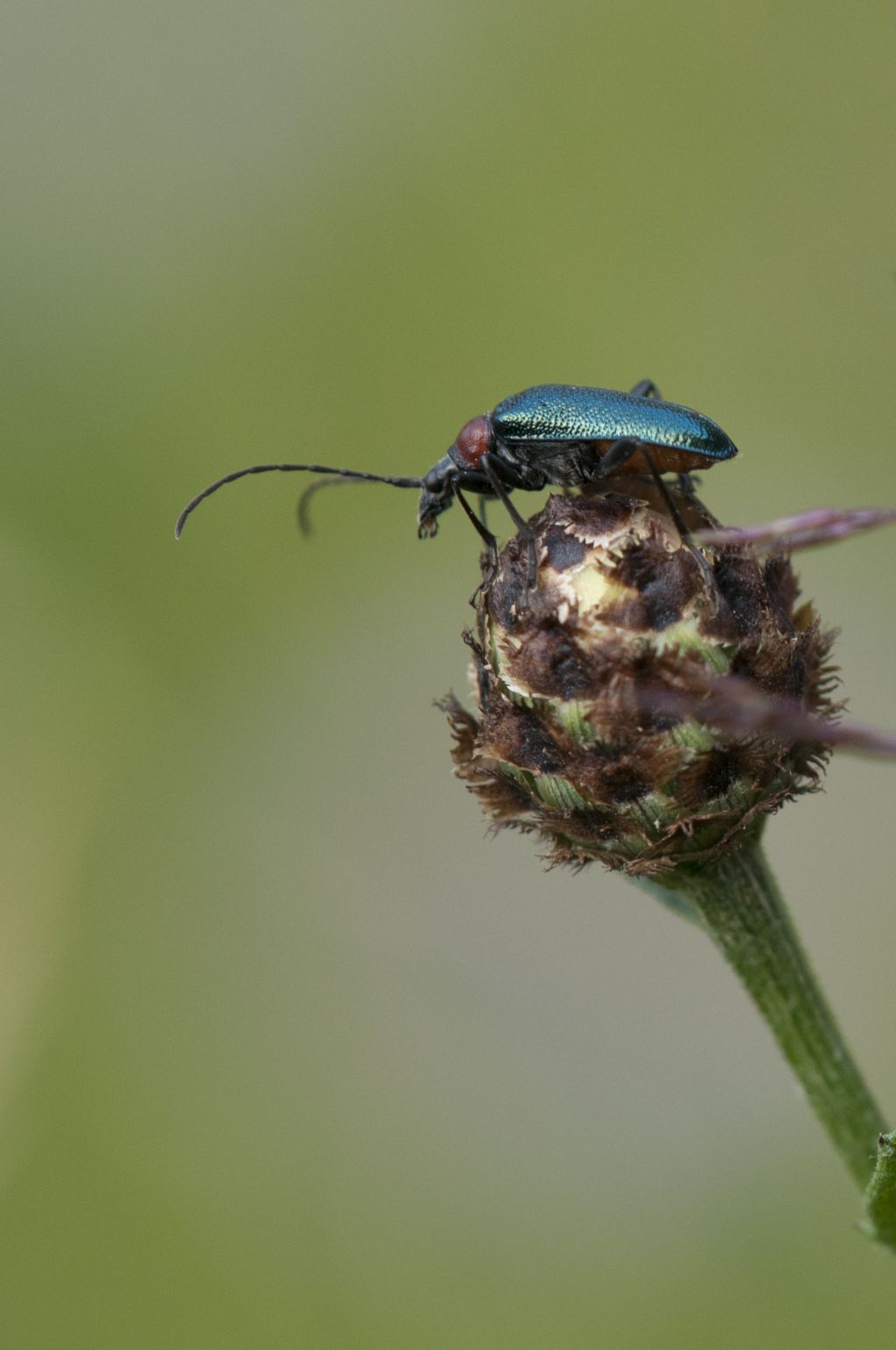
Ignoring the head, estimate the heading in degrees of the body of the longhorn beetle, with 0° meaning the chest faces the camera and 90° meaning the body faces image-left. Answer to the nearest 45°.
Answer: approximately 90°
